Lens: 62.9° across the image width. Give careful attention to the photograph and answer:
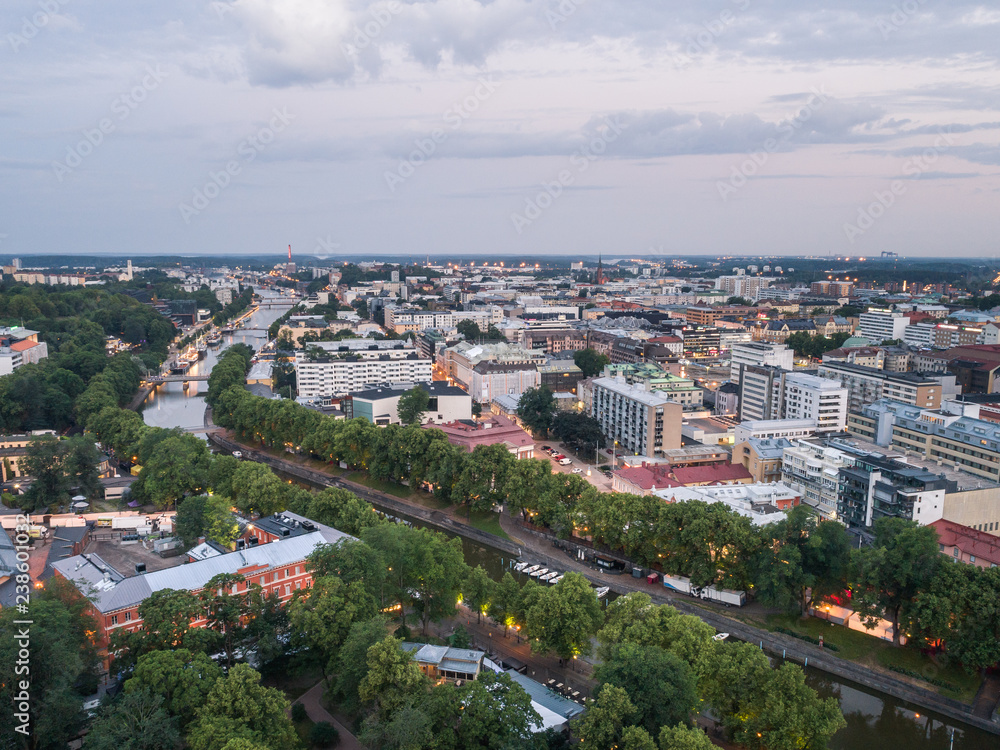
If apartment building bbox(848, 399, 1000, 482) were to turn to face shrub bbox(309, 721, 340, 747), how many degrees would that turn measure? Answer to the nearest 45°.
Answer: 0° — it already faces it

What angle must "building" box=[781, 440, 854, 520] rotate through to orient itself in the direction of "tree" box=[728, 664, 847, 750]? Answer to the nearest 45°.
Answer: approximately 45° to its left

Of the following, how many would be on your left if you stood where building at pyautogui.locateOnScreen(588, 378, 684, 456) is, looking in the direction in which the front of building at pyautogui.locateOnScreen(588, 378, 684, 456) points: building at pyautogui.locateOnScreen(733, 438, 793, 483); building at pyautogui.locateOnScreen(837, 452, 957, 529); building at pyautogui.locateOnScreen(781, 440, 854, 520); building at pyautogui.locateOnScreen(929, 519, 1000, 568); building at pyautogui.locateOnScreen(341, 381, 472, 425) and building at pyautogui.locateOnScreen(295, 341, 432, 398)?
4

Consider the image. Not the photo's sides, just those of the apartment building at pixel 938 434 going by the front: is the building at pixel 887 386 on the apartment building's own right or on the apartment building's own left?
on the apartment building's own right

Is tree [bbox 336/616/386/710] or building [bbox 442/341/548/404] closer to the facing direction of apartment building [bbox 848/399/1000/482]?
the tree

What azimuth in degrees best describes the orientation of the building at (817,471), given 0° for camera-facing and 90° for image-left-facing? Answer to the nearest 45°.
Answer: approximately 45°
